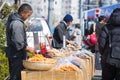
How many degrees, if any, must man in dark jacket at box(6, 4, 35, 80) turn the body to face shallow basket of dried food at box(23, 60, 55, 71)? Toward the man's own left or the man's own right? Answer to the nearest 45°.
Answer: approximately 45° to the man's own right

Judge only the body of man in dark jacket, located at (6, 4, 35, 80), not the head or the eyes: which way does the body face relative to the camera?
to the viewer's right

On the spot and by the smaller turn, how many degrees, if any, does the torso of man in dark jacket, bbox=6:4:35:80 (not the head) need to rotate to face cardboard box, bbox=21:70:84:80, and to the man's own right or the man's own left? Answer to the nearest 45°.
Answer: approximately 45° to the man's own right

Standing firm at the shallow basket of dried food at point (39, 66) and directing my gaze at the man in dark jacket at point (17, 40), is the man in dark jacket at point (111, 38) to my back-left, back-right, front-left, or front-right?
back-right

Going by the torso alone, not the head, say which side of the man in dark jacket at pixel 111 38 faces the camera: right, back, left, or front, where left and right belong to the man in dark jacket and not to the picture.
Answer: back

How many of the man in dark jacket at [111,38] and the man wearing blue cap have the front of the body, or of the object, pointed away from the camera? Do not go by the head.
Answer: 1

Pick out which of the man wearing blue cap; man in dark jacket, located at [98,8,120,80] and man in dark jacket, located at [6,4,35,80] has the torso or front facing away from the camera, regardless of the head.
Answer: man in dark jacket, located at [98,8,120,80]

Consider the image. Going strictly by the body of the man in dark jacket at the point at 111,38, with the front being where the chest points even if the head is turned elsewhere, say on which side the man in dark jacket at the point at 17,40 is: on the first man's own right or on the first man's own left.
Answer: on the first man's own left

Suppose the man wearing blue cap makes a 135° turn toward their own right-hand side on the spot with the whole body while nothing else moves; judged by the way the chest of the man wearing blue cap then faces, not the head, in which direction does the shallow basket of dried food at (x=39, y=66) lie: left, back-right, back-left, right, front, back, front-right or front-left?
front-left
